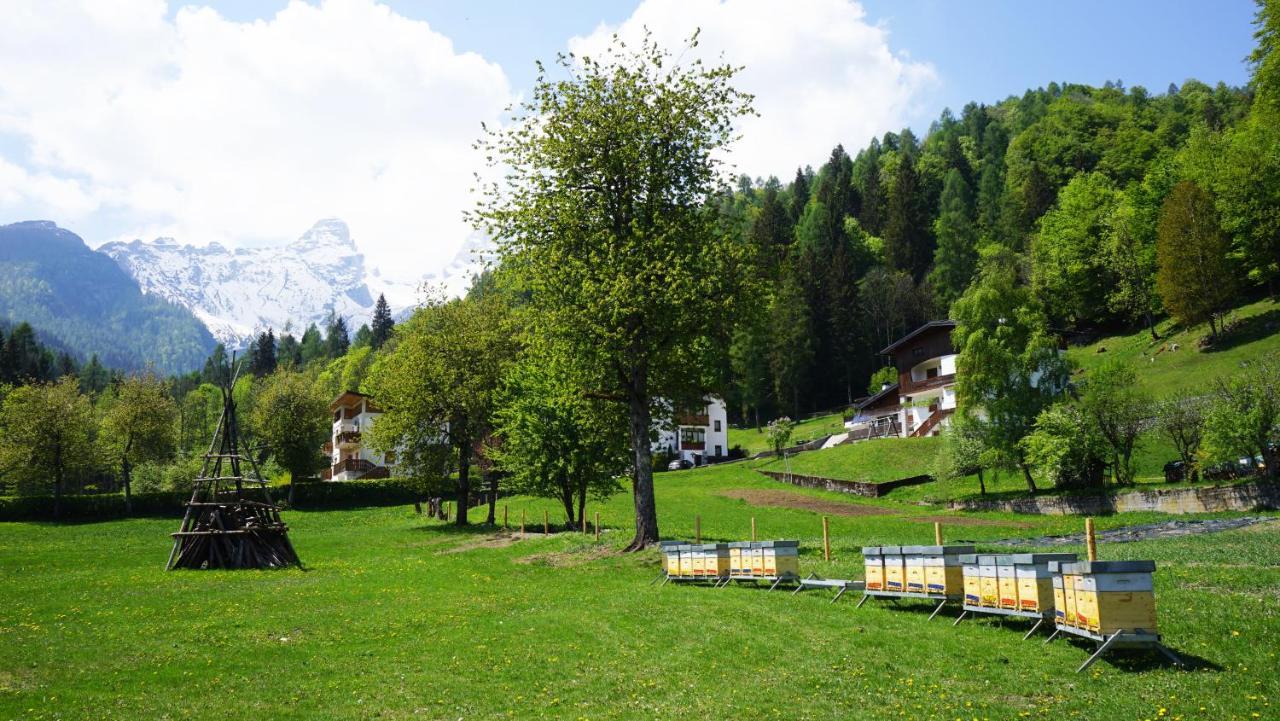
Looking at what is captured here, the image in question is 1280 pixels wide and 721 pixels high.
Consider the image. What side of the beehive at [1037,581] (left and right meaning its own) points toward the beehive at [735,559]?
right

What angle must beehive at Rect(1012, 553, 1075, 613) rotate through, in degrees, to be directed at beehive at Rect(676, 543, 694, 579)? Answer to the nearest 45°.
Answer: approximately 90° to its right

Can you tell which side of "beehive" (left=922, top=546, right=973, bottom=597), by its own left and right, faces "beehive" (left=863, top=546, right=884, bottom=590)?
right

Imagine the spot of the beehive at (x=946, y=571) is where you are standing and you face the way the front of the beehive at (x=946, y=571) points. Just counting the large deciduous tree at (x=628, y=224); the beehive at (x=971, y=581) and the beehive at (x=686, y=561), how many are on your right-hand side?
2

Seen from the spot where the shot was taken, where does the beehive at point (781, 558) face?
facing the viewer and to the left of the viewer

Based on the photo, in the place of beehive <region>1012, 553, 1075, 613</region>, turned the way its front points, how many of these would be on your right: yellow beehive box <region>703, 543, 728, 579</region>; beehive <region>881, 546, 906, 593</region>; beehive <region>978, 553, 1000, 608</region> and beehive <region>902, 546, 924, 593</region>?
4

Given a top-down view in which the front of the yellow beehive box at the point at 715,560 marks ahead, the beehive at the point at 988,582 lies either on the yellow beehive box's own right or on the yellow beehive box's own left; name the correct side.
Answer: on the yellow beehive box's own left

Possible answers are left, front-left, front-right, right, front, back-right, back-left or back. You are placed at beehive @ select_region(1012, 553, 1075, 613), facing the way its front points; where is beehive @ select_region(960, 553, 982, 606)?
right

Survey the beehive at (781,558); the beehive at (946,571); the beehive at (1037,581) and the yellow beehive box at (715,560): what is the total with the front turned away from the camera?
0

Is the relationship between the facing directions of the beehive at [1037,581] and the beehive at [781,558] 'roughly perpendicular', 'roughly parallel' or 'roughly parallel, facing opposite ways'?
roughly parallel

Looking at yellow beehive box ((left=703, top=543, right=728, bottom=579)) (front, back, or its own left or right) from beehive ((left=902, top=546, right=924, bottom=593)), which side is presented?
left

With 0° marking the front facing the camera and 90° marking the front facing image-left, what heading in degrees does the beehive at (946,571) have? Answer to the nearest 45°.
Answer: approximately 45°

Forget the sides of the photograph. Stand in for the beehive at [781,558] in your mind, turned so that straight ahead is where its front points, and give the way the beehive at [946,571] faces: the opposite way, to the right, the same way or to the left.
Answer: the same way

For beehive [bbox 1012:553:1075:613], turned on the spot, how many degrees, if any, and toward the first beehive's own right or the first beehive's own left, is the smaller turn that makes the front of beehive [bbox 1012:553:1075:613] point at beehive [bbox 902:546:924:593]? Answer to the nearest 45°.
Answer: approximately 90° to the first beehive's own right

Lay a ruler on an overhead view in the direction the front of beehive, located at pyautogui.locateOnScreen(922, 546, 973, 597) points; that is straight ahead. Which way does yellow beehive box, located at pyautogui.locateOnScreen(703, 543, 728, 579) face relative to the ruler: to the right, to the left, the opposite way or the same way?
the same way

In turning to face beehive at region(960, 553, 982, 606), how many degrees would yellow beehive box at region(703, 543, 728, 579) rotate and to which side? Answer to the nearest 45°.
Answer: approximately 90° to its left
